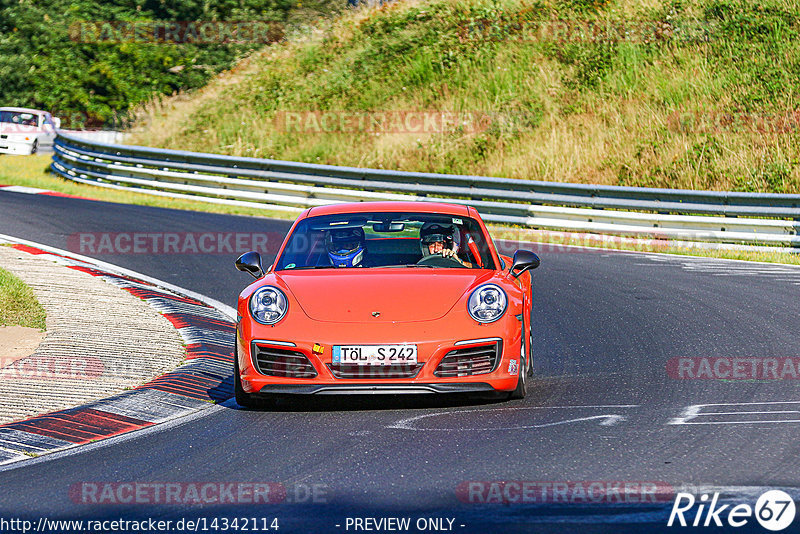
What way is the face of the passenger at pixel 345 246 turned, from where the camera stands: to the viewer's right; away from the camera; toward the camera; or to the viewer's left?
toward the camera

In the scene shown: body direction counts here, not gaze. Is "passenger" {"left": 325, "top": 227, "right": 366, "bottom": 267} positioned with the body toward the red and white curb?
no

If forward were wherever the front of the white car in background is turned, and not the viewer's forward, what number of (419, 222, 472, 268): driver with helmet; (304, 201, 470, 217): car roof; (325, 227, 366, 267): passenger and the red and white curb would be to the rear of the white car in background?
0

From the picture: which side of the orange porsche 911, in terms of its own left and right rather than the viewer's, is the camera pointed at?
front

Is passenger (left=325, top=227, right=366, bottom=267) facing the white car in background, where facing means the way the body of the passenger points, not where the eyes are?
no

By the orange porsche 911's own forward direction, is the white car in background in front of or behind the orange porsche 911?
behind

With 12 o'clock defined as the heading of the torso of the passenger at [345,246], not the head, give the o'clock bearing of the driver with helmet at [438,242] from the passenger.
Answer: The driver with helmet is roughly at 9 o'clock from the passenger.

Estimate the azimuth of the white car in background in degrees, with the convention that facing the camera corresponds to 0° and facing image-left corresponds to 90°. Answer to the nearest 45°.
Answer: approximately 45°

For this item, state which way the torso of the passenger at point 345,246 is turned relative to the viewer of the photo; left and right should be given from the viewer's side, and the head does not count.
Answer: facing the viewer

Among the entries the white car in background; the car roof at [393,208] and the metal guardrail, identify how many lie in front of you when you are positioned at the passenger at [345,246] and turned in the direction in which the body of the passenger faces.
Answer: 0

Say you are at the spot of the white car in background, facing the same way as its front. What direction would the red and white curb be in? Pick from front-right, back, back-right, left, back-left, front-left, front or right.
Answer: front-left

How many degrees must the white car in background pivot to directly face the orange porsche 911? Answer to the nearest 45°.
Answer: approximately 45° to its left

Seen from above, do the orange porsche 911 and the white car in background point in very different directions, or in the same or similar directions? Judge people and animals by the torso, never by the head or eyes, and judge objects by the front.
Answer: same or similar directions
